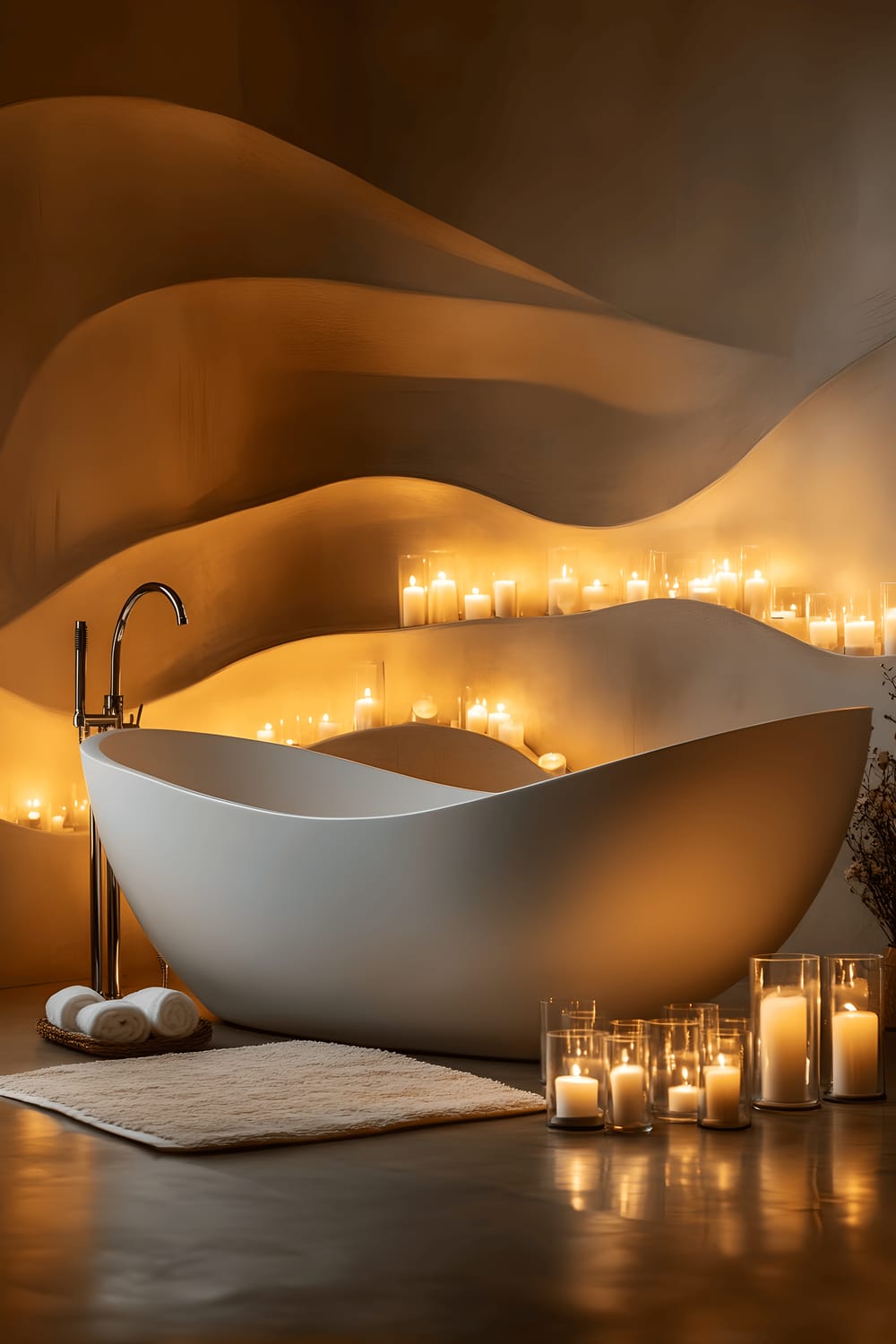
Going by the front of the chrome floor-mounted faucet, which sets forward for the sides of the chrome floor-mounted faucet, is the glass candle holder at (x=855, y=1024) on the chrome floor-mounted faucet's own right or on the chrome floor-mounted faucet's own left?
on the chrome floor-mounted faucet's own right

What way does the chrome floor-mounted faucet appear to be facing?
to the viewer's right

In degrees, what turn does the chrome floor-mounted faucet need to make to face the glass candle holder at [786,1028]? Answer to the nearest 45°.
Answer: approximately 45° to its right

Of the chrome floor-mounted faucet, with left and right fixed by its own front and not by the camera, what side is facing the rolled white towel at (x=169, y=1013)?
right

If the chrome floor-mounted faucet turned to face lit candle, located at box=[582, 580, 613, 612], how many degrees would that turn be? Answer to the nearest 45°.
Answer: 0° — it already faces it

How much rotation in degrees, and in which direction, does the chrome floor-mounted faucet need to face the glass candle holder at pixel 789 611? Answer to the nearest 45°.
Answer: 0° — it already faces it

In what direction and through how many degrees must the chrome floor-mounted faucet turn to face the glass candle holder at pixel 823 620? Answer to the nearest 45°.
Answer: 0° — it already faces it

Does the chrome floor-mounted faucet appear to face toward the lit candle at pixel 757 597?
yes

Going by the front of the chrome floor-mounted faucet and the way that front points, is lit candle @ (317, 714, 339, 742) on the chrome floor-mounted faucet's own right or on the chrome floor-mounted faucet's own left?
on the chrome floor-mounted faucet's own left

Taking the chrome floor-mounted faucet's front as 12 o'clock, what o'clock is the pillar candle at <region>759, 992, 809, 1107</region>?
The pillar candle is roughly at 2 o'clock from the chrome floor-mounted faucet.
